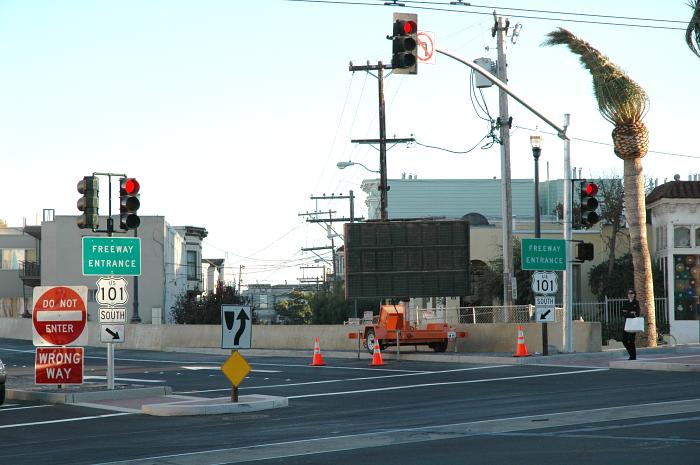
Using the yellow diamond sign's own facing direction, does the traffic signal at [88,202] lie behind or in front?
behind

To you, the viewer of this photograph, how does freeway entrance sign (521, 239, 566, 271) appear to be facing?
facing the viewer

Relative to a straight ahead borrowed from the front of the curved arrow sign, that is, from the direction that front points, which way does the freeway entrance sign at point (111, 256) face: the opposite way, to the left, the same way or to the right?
the same way

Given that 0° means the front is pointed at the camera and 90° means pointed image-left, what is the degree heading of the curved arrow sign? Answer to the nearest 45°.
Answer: approximately 0°

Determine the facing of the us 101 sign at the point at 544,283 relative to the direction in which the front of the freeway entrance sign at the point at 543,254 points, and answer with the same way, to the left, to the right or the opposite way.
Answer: the same way

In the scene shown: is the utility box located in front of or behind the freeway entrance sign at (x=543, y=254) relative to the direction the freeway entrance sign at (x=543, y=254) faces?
behind

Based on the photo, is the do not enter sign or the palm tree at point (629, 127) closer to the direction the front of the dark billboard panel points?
the do not enter sign

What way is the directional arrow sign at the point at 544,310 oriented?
toward the camera

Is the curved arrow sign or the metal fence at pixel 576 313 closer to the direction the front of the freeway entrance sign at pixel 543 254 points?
the curved arrow sign

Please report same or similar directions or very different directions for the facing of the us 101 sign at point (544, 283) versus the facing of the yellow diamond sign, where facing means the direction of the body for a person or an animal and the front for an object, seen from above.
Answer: same or similar directions

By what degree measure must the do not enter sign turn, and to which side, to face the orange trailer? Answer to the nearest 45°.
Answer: approximately 135° to its left

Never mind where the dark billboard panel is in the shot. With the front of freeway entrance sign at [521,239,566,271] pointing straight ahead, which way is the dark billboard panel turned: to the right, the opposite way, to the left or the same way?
the same way

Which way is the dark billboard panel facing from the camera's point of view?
toward the camera

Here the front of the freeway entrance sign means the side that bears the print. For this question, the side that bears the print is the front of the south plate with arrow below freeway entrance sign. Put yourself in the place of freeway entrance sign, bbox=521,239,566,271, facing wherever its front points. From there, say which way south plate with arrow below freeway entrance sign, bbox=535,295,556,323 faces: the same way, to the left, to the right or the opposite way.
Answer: the same way
